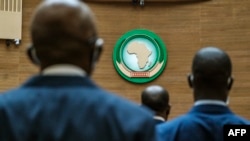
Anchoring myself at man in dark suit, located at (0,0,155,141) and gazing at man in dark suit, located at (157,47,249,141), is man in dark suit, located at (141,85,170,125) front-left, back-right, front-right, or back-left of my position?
front-left

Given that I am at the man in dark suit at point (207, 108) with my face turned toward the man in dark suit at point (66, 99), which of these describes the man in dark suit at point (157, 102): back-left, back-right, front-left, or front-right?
back-right

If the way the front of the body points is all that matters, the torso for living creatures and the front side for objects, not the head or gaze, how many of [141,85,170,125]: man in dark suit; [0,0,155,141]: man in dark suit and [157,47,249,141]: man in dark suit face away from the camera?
3

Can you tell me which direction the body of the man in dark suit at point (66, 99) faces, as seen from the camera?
away from the camera

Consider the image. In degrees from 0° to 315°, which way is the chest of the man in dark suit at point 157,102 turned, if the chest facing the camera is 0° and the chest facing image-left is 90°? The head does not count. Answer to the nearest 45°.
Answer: approximately 180°

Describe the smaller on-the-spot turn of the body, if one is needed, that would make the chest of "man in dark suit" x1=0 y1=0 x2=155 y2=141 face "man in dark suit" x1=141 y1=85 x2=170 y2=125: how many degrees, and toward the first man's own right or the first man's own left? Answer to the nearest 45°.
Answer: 0° — they already face them

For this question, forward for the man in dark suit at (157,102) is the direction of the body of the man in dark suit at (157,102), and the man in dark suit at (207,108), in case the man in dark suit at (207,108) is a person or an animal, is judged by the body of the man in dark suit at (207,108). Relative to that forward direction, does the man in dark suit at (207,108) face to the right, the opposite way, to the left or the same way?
the same way

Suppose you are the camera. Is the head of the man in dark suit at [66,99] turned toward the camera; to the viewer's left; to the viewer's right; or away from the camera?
away from the camera

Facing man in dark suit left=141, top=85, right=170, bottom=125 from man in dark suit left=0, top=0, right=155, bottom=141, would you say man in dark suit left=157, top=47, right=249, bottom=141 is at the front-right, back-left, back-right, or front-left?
front-right

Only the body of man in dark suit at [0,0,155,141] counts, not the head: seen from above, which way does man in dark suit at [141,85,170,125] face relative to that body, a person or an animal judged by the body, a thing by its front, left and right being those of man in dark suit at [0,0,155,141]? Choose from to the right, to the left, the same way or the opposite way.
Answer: the same way

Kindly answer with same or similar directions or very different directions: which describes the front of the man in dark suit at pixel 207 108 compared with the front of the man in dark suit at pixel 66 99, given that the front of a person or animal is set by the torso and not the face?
same or similar directions

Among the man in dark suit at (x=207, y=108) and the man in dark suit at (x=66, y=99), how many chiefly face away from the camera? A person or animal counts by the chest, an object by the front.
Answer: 2

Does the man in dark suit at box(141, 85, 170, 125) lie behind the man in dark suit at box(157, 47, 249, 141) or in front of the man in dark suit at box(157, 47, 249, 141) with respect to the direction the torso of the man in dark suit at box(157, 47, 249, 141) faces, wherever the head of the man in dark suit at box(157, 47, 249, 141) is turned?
in front

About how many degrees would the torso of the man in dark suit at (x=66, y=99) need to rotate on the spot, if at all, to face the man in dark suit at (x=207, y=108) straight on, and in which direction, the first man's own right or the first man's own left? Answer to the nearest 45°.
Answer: approximately 45° to the first man's own right

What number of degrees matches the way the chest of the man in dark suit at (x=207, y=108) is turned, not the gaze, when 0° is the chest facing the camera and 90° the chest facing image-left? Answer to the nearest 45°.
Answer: approximately 180°

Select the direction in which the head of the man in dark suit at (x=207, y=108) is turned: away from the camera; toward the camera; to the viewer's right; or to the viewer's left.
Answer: away from the camera
